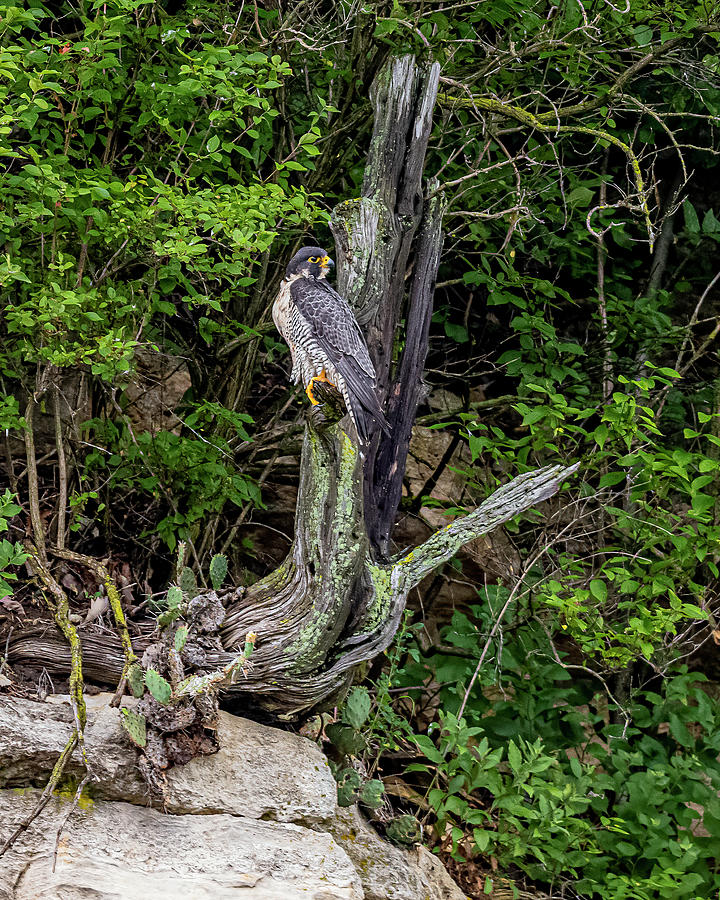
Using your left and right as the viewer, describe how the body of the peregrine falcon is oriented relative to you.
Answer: facing to the left of the viewer
